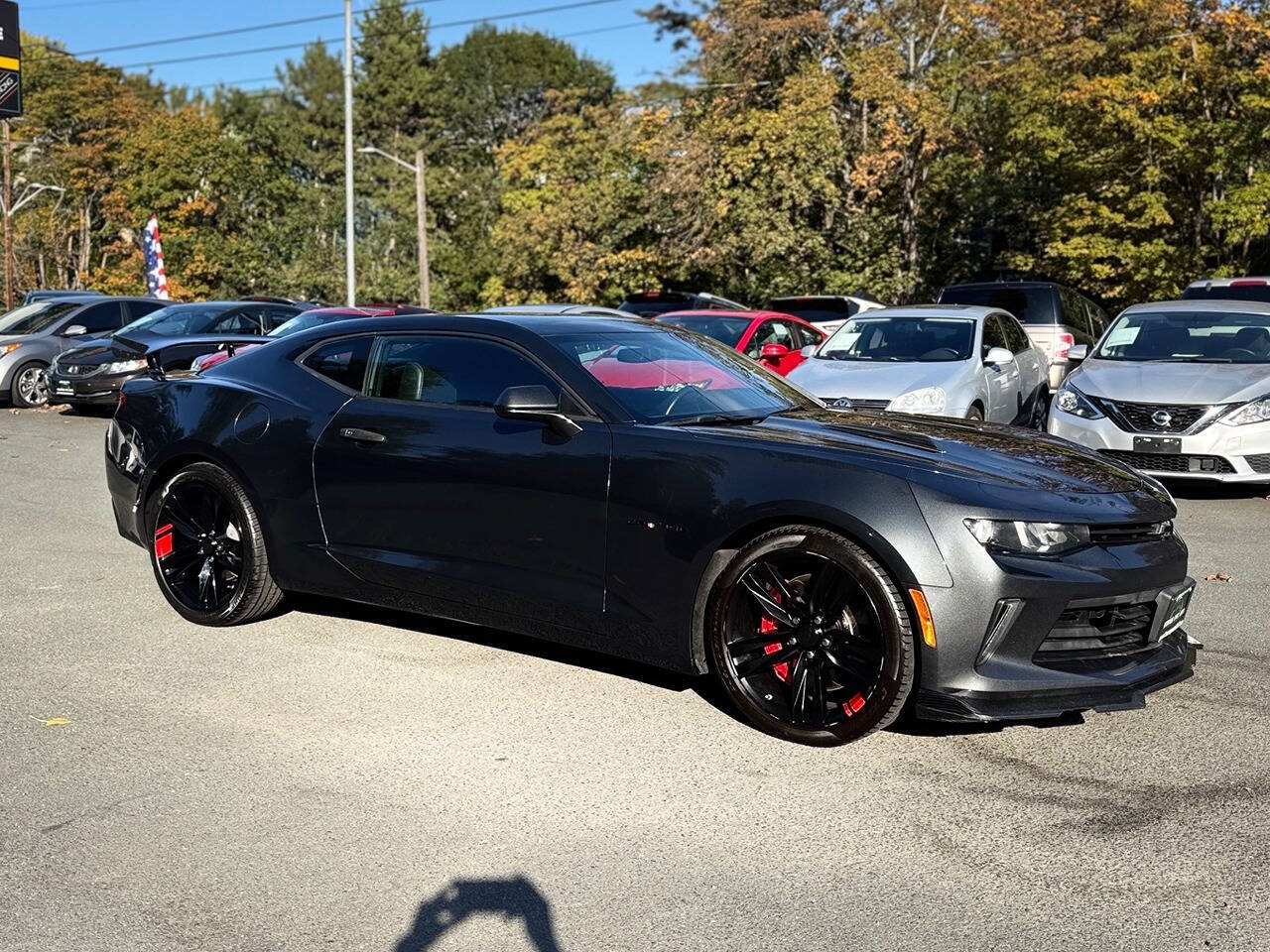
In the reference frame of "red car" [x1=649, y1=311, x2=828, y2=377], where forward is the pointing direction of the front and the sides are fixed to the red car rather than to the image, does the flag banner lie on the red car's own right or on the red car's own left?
on the red car's own right

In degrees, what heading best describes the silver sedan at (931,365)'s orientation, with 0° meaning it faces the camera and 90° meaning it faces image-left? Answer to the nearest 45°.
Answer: approximately 45°

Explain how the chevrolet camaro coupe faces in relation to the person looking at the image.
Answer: facing the viewer and to the right of the viewer

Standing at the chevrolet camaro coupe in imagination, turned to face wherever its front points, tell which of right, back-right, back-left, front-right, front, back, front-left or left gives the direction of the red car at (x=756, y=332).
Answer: back-left

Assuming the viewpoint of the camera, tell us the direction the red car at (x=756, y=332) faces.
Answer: facing the viewer and to the left of the viewer

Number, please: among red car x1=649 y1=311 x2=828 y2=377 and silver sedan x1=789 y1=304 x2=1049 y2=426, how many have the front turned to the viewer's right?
0

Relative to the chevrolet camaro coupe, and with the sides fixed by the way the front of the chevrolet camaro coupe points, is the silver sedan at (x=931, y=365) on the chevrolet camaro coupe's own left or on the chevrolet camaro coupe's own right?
on the chevrolet camaro coupe's own left

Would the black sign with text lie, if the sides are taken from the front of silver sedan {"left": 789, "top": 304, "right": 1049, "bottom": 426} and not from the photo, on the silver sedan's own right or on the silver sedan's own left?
on the silver sedan's own right

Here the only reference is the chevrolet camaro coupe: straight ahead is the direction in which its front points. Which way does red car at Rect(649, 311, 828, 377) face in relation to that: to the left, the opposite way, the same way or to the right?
to the right

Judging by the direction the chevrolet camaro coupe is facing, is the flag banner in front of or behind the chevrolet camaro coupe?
behind

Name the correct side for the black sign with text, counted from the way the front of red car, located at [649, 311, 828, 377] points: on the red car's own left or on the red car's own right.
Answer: on the red car's own right

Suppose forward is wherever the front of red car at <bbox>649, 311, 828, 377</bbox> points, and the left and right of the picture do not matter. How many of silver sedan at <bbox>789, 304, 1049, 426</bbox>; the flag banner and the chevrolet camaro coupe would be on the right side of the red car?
1

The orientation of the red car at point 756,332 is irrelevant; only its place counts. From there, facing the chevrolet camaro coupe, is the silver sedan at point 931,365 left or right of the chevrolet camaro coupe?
left

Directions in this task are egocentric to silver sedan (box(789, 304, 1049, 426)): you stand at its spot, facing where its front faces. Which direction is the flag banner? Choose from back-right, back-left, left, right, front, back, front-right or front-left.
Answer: right

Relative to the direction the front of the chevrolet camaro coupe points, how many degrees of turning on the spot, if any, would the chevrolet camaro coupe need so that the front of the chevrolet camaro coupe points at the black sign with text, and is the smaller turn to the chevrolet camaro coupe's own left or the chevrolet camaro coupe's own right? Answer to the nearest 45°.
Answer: approximately 180°

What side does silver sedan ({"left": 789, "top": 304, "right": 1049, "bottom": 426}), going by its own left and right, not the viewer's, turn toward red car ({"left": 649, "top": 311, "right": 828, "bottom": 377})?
right
